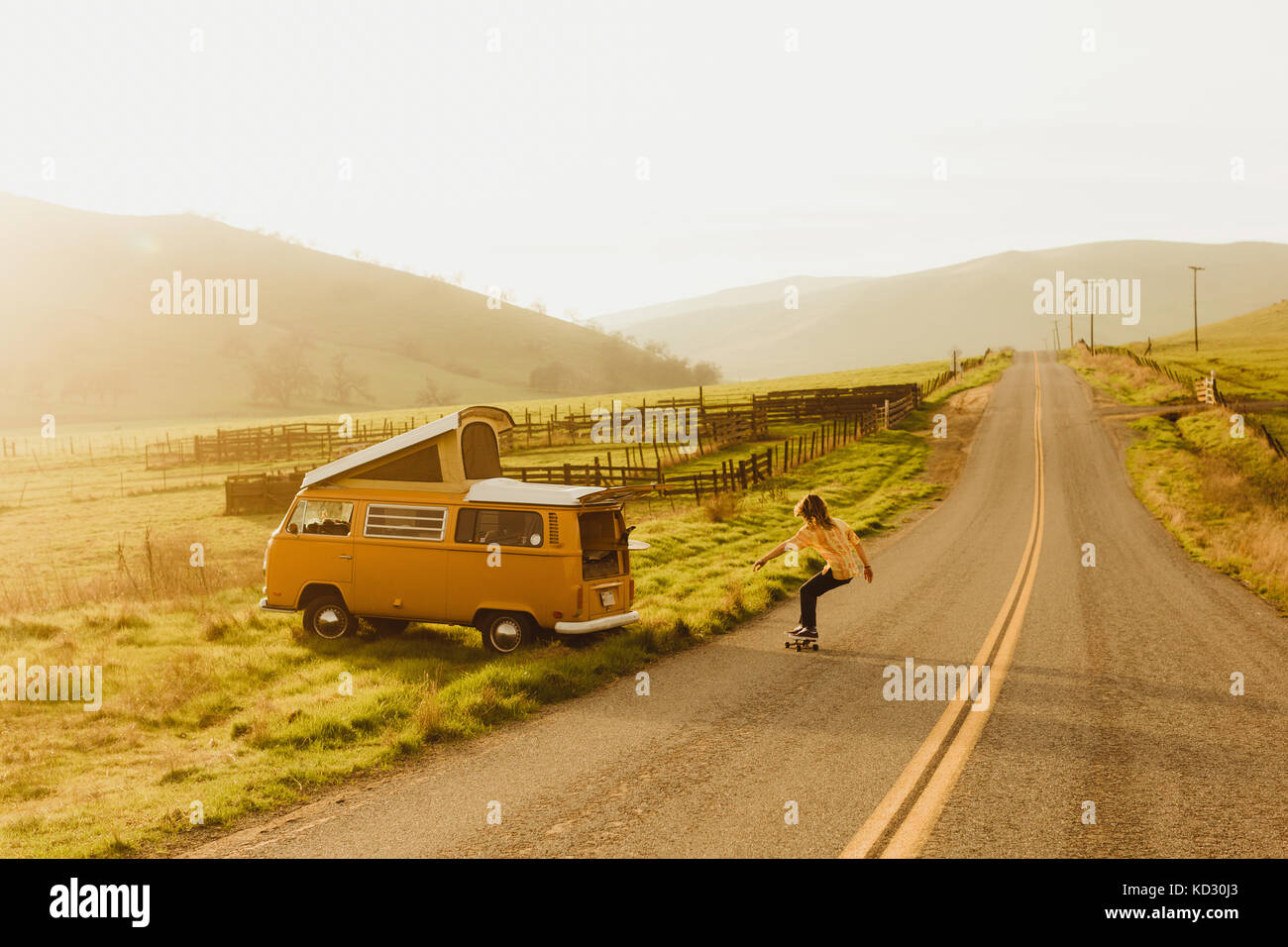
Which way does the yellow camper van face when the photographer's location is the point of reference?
facing away from the viewer and to the left of the viewer

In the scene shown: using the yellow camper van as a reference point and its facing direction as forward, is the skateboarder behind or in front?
behind

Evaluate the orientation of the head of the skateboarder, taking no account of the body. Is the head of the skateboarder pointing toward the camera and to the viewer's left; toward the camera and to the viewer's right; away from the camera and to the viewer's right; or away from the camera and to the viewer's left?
away from the camera and to the viewer's left

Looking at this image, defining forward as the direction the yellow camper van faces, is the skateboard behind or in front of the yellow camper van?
behind

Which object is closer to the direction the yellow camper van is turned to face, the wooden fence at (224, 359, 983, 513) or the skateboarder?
the wooden fence

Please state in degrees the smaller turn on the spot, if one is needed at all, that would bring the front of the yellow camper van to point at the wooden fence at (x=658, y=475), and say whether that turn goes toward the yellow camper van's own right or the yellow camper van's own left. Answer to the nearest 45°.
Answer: approximately 45° to the yellow camper van's own right
